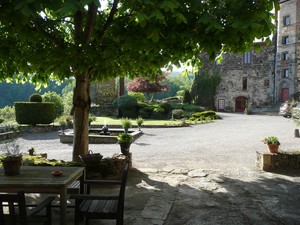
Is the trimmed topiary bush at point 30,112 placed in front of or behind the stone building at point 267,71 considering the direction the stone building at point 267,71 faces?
in front

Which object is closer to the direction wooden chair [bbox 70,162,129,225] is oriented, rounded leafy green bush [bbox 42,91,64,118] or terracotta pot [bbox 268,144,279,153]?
the rounded leafy green bush

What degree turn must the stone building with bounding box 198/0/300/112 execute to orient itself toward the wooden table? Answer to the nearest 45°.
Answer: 0° — it already faces it

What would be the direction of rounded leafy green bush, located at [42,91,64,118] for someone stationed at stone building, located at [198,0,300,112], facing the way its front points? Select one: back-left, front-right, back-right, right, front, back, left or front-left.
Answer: front-right

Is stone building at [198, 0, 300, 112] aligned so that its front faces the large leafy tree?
yes

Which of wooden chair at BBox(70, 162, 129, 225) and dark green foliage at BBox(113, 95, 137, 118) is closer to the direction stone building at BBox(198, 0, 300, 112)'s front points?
the wooden chair

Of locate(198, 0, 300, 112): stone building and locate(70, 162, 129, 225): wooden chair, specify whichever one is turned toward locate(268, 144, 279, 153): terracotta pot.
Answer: the stone building

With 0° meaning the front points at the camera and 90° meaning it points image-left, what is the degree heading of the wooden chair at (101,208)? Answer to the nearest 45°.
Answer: approximately 90°

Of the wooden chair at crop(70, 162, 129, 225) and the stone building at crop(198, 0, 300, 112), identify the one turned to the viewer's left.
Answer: the wooden chair

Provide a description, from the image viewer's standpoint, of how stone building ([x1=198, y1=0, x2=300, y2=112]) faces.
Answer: facing the viewer

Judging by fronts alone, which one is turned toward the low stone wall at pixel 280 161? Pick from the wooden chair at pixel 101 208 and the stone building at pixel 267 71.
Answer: the stone building

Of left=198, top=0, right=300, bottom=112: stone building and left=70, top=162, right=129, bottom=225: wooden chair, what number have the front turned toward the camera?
1
